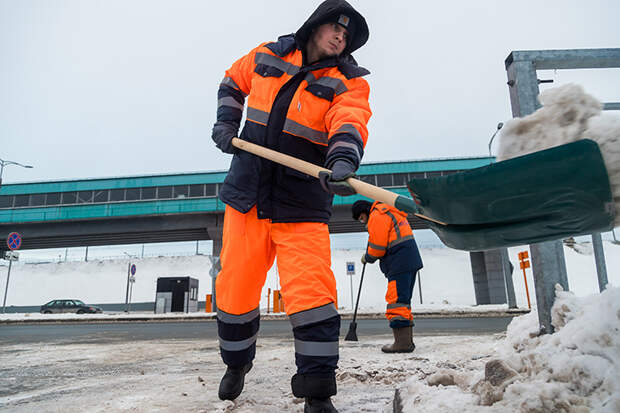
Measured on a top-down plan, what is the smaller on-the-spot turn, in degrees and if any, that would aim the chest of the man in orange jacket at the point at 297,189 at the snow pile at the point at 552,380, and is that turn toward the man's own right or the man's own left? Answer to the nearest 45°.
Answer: approximately 45° to the man's own left

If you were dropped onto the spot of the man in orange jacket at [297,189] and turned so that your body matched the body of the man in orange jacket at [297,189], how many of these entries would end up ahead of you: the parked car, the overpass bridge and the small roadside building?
0

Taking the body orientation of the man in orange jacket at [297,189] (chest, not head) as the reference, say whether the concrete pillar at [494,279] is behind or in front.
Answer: behind

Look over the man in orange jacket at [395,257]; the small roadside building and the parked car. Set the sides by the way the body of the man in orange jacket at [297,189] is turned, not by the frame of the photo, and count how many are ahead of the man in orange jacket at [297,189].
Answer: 0

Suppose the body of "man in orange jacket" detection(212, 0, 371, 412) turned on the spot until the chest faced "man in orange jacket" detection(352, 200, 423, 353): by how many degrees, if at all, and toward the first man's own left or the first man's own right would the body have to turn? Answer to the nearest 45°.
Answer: approximately 135° to the first man's own left

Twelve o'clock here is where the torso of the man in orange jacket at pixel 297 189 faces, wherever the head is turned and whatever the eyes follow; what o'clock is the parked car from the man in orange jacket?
The parked car is roughly at 5 o'clock from the man in orange jacket.

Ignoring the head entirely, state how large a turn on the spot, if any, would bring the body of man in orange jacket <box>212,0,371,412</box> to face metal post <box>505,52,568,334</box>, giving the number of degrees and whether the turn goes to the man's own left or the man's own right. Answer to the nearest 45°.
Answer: approximately 90° to the man's own left

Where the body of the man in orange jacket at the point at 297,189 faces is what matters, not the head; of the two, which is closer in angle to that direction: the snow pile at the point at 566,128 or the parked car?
the snow pile

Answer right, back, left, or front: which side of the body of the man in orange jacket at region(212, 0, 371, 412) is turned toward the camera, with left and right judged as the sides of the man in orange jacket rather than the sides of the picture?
front

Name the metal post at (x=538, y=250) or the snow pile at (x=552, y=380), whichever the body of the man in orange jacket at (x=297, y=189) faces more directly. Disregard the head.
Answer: the snow pile

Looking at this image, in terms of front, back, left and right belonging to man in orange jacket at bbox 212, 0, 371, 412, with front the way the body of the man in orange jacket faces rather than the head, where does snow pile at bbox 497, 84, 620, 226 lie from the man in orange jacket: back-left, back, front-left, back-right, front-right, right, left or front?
front-left

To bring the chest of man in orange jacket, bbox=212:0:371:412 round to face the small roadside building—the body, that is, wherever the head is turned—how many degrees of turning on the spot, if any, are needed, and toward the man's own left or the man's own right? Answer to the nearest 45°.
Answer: approximately 180°

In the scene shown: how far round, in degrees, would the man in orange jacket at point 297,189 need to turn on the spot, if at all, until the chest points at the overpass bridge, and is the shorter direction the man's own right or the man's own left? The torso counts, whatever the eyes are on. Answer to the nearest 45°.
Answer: approximately 180°

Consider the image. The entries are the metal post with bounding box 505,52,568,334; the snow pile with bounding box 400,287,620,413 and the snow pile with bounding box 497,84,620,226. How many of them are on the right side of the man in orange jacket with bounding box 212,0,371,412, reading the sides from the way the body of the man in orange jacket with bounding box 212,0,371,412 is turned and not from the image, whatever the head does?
0

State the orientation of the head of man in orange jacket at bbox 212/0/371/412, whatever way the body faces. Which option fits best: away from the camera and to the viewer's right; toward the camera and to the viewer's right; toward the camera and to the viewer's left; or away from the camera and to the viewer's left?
toward the camera and to the viewer's right

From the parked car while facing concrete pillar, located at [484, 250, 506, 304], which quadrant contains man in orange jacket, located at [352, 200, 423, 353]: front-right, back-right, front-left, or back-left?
front-right
